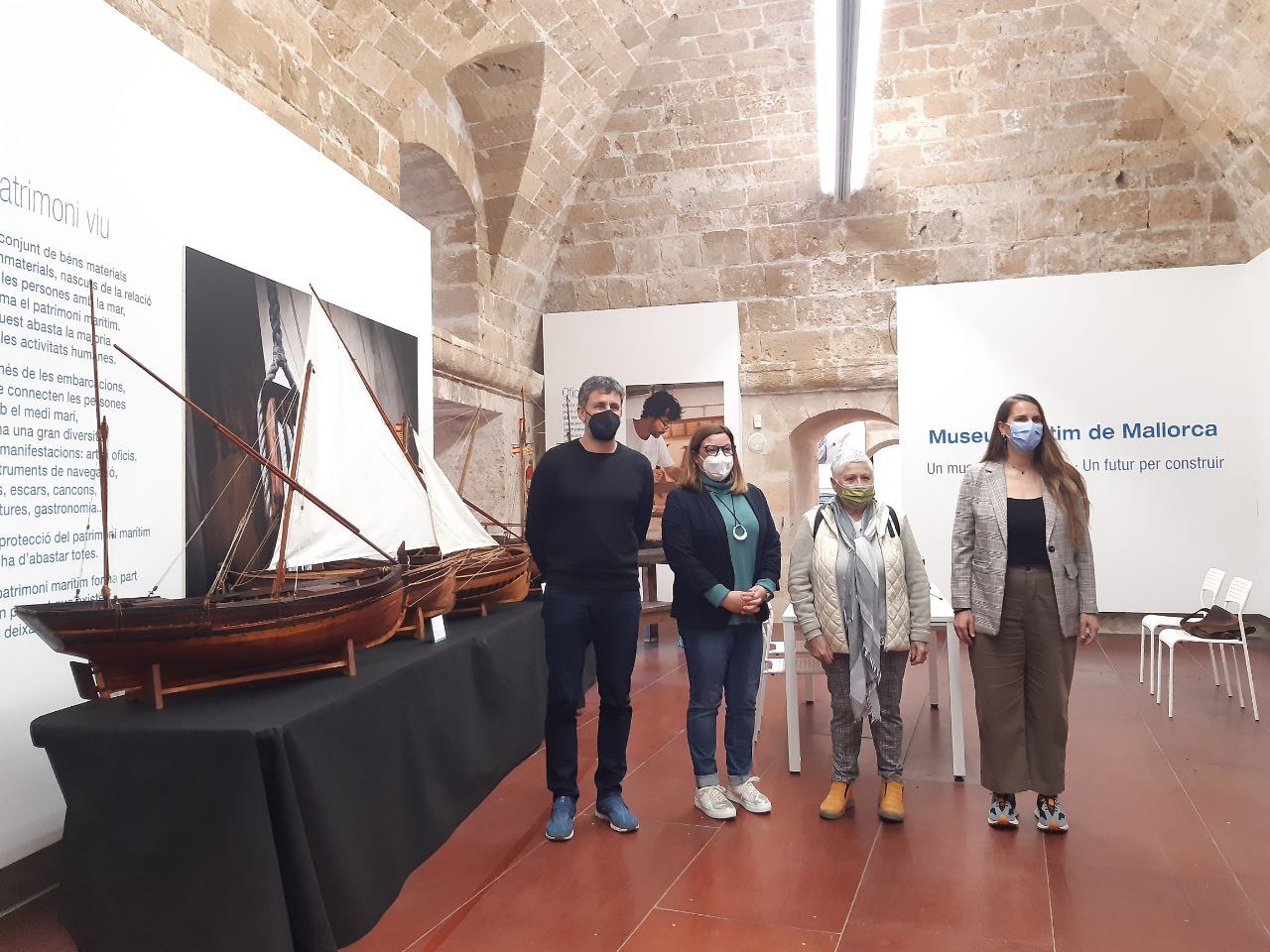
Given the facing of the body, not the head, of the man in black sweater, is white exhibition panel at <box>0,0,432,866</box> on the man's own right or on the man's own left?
on the man's own right

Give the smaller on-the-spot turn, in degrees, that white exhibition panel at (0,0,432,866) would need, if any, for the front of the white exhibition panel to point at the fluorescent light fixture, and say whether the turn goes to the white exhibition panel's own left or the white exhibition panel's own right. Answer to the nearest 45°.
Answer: approximately 45° to the white exhibition panel's own left

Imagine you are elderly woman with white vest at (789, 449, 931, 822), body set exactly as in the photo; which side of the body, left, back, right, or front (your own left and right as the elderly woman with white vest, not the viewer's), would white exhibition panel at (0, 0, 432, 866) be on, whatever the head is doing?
right

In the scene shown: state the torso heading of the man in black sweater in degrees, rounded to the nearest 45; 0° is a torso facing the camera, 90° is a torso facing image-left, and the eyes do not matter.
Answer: approximately 0°

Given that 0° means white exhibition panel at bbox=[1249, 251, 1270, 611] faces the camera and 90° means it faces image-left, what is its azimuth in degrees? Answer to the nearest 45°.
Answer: approximately 45°

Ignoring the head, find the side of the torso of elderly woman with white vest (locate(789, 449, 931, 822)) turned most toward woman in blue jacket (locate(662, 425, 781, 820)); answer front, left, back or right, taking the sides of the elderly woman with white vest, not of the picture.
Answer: right

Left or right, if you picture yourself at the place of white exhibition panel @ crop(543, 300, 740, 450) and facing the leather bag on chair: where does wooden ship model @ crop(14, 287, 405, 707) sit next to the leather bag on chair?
right

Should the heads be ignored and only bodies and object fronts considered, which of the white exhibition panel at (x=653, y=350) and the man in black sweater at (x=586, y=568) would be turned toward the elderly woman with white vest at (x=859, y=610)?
the white exhibition panel

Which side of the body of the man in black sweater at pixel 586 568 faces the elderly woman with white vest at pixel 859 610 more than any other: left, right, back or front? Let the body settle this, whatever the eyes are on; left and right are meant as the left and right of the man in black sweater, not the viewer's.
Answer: left

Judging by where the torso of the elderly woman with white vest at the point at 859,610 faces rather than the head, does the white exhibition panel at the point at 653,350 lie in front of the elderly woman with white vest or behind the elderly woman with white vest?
behind
